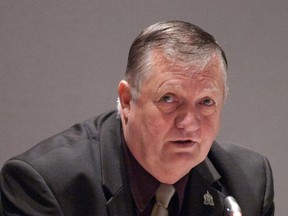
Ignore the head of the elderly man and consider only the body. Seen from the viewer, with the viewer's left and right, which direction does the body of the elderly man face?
facing the viewer and to the right of the viewer
